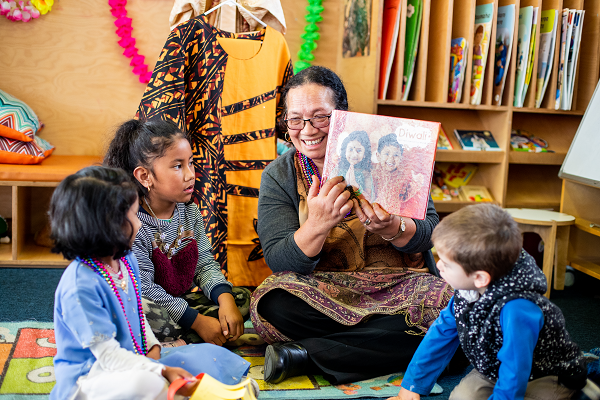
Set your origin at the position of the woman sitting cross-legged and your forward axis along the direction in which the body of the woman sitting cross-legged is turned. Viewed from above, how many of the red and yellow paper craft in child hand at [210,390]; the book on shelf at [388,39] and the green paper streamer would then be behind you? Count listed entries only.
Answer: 2

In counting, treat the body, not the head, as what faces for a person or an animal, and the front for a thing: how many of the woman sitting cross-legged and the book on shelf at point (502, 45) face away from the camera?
0

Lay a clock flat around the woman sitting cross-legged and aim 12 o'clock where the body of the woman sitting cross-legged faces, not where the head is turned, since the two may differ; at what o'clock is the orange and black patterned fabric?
The orange and black patterned fabric is roughly at 5 o'clock from the woman sitting cross-legged.

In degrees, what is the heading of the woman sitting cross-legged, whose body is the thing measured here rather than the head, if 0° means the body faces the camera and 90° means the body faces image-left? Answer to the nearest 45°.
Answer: approximately 0°

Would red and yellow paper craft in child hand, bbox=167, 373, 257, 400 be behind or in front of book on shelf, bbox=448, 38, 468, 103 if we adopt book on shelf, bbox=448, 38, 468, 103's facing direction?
in front

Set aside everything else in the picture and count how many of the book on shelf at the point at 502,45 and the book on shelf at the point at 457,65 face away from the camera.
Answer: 0

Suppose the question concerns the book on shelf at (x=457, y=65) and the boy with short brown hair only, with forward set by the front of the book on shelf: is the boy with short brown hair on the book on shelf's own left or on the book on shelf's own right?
on the book on shelf's own left
